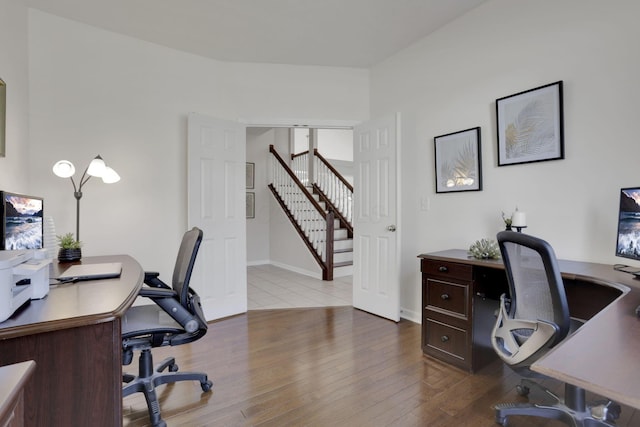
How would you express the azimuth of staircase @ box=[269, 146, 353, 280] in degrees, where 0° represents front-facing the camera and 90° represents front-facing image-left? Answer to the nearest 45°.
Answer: approximately 315°

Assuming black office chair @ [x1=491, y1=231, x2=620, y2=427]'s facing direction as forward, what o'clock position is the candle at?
The candle is roughly at 10 o'clock from the black office chair.

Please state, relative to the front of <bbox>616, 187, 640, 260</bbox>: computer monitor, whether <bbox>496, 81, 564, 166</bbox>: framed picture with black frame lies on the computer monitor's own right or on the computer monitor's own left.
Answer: on the computer monitor's own right

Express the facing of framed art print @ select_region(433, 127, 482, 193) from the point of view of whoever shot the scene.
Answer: facing the viewer and to the left of the viewer

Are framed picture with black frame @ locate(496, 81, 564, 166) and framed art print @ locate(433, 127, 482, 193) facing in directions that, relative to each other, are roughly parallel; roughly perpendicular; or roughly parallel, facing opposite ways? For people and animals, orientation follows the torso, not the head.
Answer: roughly parallel

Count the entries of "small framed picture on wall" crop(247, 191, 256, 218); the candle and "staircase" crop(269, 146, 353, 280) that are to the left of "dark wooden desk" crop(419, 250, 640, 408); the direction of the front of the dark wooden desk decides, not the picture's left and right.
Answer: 0

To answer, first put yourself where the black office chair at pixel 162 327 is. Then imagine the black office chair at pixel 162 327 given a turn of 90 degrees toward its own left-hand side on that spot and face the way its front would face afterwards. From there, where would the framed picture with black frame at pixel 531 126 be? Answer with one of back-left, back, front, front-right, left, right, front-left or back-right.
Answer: left

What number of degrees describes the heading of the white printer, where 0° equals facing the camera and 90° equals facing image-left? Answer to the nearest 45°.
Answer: approximately 315°

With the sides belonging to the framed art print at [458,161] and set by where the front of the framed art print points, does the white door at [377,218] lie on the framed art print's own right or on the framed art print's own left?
on the framed art print's own right

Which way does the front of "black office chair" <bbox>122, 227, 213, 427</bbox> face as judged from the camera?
facing to the left of the viewer

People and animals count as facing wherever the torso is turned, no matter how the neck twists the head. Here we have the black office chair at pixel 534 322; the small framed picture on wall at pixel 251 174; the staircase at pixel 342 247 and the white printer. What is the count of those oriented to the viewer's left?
0

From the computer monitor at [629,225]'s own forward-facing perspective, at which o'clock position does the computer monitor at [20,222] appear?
the computer monitor at [20,222] is roughly at 12 o'clock from the computer monitor at [629,225].

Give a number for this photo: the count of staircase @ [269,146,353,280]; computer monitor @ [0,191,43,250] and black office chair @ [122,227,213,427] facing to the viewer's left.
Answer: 1

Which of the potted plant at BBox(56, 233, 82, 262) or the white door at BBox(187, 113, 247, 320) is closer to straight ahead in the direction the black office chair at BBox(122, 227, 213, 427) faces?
the potted plant

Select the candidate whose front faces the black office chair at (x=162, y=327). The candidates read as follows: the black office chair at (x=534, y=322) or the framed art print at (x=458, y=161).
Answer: the framed art print
